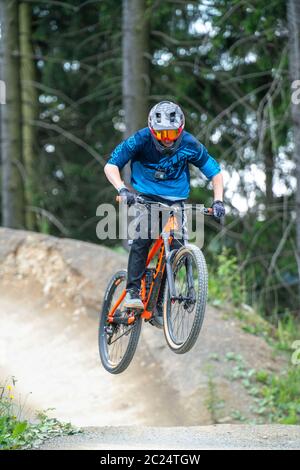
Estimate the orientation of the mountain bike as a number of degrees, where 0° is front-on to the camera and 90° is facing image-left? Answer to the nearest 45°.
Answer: approximately 315°

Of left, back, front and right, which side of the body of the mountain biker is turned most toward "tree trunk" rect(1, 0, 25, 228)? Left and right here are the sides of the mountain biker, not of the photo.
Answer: back

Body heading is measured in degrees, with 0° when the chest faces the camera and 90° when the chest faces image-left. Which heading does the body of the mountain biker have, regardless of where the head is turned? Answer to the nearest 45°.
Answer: approximately 0°

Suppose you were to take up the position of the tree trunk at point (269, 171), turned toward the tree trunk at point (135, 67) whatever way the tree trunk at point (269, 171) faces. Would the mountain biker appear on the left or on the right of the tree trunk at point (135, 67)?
left

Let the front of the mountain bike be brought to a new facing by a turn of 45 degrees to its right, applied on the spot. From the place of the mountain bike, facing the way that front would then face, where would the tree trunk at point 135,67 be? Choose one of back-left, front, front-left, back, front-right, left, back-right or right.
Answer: back

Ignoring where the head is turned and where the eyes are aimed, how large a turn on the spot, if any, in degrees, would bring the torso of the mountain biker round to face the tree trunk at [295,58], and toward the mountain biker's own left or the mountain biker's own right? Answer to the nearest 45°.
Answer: approximately 135° to the mountain biker's own left

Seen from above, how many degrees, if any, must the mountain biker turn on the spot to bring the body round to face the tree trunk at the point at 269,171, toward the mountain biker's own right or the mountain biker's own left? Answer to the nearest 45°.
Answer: approximately 180°

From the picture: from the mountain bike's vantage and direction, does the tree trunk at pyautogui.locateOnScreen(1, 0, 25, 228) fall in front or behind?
behind
